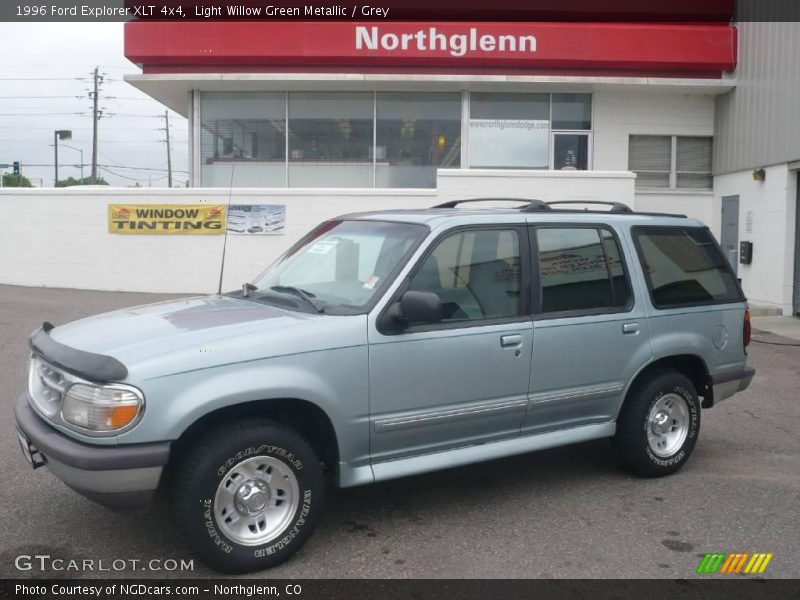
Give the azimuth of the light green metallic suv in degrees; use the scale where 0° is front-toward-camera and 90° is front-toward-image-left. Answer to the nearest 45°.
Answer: approximately 45°

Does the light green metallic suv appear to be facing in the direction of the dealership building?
no

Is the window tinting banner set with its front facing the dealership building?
no

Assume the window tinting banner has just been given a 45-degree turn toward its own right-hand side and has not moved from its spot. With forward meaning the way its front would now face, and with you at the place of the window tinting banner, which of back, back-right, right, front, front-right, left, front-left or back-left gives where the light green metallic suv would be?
front-left

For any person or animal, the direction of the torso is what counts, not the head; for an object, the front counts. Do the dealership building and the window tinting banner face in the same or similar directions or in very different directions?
same or similar directions

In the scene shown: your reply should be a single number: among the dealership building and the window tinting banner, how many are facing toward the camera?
2

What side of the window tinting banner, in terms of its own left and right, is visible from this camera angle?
front

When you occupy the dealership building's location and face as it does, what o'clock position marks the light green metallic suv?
The light green metallic suv is roughly at 12 o'clock from the dealership building.
